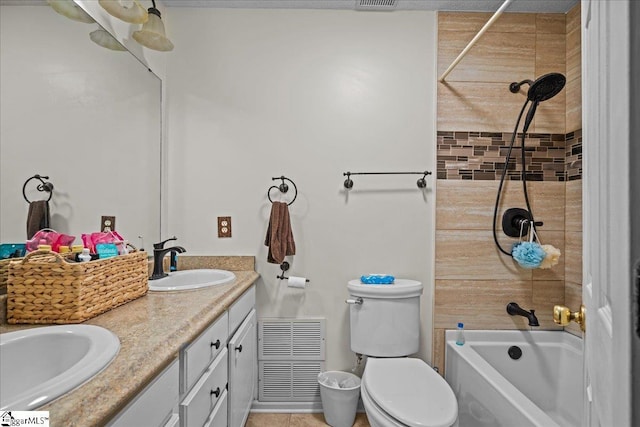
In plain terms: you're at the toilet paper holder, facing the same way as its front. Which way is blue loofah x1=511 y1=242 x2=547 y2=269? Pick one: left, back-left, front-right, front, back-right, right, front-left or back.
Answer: left

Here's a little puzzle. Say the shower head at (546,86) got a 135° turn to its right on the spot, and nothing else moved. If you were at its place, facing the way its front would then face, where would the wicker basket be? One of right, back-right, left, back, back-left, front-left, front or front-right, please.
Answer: front-left

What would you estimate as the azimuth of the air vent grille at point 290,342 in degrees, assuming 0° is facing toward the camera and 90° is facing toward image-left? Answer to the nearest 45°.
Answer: approximately 0°

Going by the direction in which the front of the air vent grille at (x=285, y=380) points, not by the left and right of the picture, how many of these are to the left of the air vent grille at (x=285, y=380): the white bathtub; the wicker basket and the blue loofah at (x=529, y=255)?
2

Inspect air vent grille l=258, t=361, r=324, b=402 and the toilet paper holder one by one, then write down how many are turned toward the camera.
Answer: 2

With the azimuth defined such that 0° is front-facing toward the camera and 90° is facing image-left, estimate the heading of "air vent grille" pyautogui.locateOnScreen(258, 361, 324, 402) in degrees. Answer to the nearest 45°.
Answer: approximately 0°
